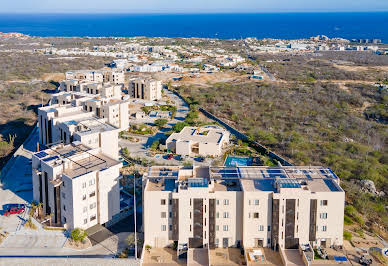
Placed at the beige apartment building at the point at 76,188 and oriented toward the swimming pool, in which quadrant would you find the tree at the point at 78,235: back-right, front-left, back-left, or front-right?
back-right

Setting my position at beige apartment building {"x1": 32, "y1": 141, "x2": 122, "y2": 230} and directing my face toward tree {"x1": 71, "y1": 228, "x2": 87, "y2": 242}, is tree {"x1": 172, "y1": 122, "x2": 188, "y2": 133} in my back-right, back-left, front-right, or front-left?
back-left

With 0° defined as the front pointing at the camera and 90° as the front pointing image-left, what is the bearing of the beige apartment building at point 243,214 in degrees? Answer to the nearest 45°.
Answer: approximately 0°

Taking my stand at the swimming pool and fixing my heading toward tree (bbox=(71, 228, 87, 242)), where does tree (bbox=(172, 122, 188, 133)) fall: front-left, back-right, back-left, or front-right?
back-right

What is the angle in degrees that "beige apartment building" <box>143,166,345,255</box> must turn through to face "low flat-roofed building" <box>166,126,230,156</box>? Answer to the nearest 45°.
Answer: approximately 180°

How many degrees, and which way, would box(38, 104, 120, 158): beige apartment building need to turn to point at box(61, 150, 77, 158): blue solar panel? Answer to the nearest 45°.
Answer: approximately 45° to its left

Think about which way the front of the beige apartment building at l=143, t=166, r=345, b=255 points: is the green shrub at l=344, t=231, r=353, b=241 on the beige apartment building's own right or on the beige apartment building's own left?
on the beige apartment building's own left

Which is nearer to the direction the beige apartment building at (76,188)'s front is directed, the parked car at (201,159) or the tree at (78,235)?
the tree
